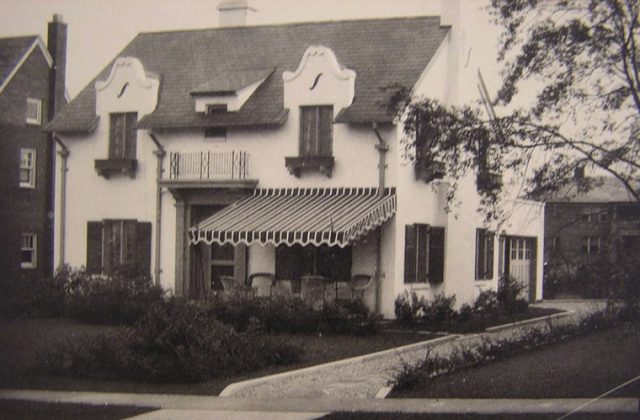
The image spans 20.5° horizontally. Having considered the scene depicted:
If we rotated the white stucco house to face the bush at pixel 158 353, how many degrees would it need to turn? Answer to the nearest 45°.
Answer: approximately 45° to its left

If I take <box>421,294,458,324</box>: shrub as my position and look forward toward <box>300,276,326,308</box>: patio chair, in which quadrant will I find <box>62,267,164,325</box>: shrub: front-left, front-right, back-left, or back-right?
front-left

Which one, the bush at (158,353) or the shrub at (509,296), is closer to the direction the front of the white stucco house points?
the bush

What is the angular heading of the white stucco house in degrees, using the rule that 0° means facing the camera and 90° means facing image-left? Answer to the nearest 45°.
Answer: approximately 45°
